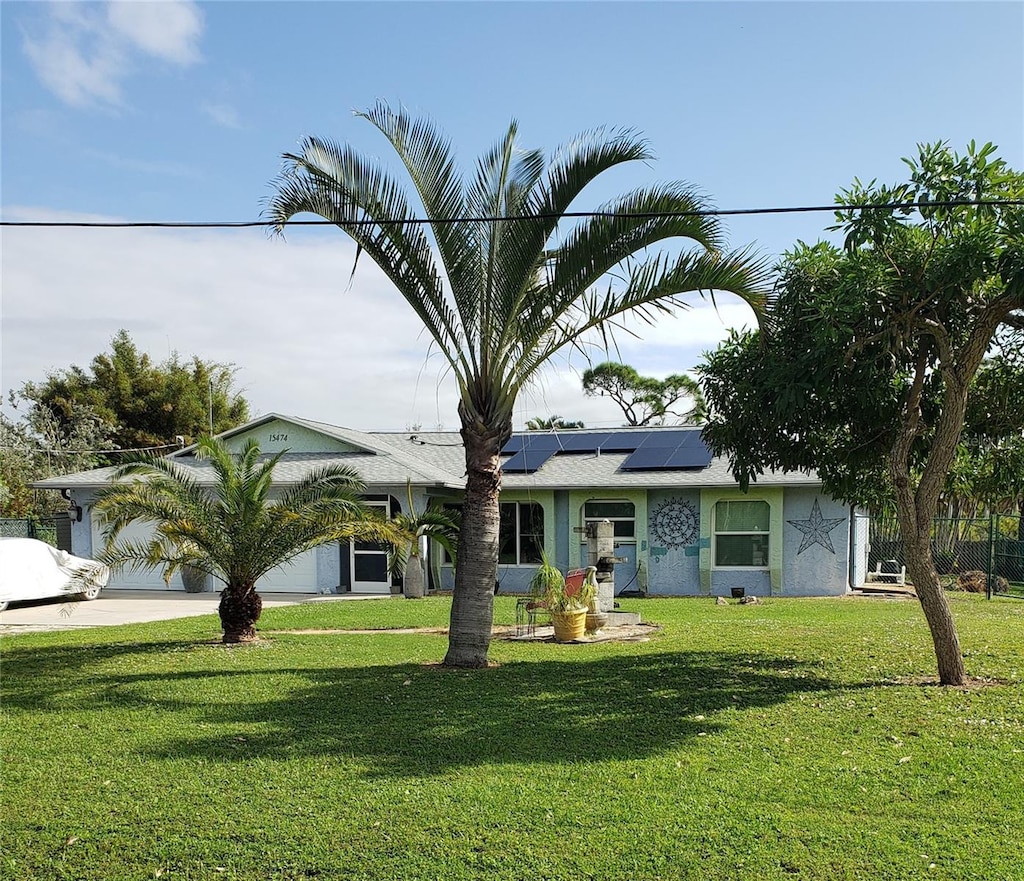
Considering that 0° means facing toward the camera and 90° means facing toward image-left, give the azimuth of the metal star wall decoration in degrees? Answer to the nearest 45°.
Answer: approximately 0°

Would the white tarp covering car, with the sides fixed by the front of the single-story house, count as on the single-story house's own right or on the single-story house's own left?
on the single-story house's own right

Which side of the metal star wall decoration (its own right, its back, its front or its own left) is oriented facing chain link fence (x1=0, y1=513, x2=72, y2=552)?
right

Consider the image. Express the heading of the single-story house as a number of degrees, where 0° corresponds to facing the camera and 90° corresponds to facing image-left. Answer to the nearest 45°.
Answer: approximately 0°

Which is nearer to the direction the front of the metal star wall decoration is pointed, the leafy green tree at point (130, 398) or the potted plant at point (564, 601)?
the potted plant
